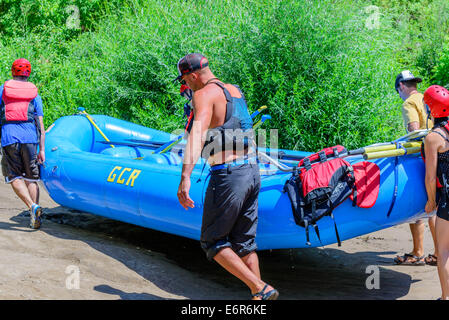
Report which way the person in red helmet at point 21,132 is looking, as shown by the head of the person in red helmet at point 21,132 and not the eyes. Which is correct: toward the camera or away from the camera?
away from the camera

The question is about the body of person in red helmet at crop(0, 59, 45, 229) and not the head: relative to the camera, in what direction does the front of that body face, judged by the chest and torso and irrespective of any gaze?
away from the camera

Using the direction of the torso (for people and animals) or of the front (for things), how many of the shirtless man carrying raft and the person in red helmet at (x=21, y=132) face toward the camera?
0

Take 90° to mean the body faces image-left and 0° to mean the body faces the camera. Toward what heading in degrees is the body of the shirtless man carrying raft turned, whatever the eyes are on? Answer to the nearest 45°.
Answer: approximately 135°

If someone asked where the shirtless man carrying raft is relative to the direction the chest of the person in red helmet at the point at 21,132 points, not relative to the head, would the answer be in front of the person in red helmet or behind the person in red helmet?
behind

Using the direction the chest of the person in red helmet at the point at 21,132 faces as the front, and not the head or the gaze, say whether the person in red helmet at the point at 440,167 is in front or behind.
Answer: behind

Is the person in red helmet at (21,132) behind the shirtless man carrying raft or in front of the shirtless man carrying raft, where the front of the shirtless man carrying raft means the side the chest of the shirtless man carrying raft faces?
in front
